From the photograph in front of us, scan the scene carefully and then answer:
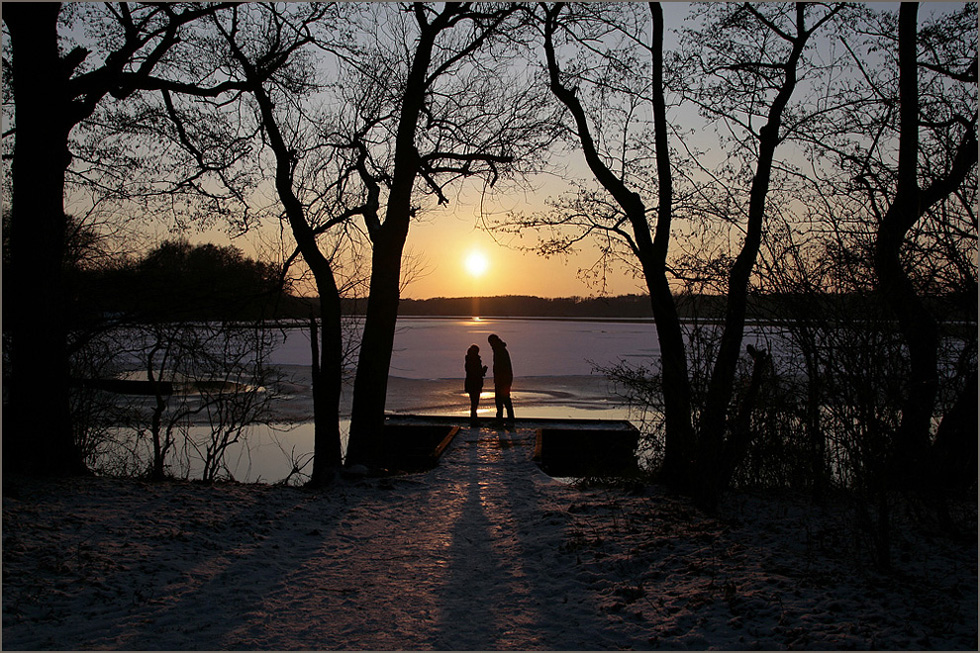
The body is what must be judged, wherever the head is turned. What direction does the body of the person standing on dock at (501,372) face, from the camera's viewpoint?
to the viewer's left

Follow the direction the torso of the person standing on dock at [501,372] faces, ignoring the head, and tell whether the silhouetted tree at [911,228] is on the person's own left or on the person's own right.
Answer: on the person's own left

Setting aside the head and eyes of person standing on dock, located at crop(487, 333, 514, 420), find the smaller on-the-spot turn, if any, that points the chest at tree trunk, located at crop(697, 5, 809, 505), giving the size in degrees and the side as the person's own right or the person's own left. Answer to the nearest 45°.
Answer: approximately 90° to the person's own left

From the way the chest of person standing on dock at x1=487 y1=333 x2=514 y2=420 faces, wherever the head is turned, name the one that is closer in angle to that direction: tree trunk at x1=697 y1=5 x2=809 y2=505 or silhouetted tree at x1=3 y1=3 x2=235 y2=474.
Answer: the silhouetted tree
